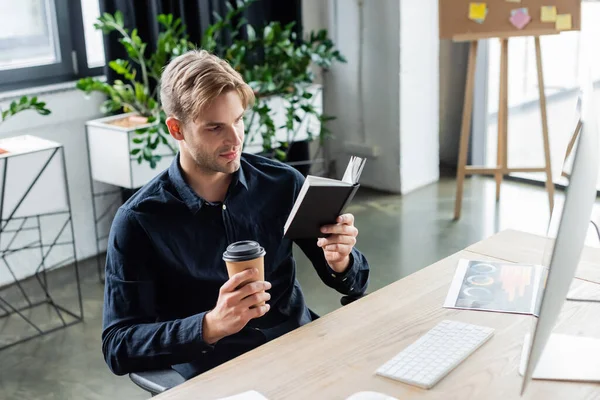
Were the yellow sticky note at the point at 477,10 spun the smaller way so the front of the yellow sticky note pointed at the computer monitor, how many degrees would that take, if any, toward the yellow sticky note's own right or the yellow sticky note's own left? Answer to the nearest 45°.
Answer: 0° — it already faces it

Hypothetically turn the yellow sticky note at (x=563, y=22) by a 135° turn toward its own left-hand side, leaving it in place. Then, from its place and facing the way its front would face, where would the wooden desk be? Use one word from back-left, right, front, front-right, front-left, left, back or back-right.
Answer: back-right

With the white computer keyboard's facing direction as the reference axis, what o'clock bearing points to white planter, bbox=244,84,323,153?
The white planter is roughly at 1 o'clock from the white computer keyboard.

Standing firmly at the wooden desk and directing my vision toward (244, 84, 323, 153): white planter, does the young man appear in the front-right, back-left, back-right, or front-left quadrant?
front-left

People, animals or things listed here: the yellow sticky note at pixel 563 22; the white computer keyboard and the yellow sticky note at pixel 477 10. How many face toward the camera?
2

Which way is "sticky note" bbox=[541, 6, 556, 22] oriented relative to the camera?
toward the camera

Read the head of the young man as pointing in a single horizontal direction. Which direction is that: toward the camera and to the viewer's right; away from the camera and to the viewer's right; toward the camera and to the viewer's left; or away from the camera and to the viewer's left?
toward the camera and to the viewer's right

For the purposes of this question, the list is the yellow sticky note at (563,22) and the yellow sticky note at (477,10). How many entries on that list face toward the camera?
2

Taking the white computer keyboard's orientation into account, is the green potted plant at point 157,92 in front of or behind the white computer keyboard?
in front

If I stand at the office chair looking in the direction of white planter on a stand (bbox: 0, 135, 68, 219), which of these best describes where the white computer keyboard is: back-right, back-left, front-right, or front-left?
back-right

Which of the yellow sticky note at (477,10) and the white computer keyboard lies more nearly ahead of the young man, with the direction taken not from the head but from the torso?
the white computer keyboard

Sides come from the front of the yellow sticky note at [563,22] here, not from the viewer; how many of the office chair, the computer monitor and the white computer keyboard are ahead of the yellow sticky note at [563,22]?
3

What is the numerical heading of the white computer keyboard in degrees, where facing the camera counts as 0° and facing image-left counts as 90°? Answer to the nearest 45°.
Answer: approximately 135°

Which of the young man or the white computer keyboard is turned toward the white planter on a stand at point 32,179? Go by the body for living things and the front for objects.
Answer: the white computer keyboard

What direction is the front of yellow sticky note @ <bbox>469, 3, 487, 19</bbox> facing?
toward the camera
